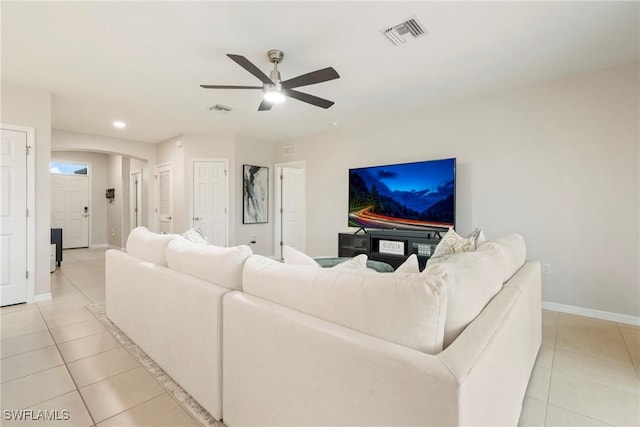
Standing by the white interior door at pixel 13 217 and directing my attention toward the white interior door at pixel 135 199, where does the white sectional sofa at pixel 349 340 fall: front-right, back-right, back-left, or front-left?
back-right

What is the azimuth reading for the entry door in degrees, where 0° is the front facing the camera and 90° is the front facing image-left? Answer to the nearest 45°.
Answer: approximately 0°

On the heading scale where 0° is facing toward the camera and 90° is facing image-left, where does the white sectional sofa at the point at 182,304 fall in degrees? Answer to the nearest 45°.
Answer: approximately 225°

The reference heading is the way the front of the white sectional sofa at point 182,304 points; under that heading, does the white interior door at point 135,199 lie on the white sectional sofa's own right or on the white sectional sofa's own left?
on the white sectional sofa's own left

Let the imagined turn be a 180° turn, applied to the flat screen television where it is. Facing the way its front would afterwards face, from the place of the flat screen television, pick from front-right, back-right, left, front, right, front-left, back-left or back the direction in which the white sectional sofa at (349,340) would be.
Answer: back-right

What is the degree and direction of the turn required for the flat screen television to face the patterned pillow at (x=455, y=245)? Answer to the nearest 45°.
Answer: approximately 45° to its left

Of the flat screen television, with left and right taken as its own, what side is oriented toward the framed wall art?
right

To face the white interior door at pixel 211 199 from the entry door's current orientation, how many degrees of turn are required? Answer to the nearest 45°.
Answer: approximately 45° to its left

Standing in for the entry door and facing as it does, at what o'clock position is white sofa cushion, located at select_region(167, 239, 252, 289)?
The white sofa cushion is roughly at 12 o'clock from the entry door.

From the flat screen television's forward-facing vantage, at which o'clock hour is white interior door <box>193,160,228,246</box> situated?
The white interior door is roughly at 2 o'clock from the flat screen television.

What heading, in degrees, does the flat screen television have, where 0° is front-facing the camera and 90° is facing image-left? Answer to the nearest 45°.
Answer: approximately 45°

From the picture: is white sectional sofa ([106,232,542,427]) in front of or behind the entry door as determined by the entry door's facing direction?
in front
